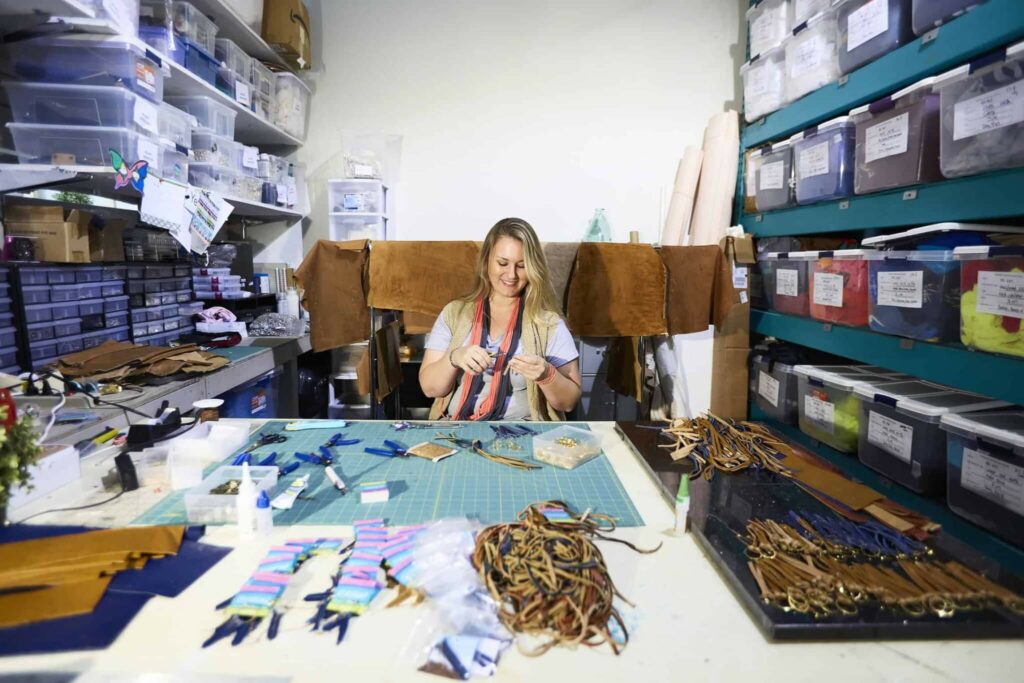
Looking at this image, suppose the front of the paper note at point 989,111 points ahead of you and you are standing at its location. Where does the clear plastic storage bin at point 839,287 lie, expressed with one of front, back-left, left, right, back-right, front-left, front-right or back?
right

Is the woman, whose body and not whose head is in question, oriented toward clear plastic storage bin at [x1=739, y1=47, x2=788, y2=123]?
no

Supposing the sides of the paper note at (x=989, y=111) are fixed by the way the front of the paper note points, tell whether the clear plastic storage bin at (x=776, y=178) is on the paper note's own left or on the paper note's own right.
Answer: on the paper note's own right

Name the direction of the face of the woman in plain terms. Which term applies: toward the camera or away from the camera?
toward the camera

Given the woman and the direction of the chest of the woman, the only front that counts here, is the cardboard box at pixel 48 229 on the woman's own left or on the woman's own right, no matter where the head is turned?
on the woman's own right

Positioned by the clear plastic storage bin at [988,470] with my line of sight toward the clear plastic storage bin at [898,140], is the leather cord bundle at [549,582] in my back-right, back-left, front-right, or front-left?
back-left

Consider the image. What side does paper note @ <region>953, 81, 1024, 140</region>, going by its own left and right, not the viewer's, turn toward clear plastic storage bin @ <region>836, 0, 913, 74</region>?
right

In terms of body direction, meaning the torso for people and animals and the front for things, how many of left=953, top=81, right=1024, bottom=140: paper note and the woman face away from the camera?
0

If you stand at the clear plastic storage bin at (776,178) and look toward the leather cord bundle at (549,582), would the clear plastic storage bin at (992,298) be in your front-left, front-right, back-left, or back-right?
front-left

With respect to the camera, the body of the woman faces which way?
toward the camera

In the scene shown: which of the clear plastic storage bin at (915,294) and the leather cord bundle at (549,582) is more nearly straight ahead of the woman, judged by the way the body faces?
the leather cord bundle

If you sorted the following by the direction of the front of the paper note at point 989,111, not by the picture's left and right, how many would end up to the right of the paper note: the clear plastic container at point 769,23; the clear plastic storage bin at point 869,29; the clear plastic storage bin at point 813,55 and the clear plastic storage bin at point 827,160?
4

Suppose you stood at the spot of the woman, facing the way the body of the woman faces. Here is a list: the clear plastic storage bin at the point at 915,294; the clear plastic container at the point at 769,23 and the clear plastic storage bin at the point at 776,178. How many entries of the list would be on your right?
0

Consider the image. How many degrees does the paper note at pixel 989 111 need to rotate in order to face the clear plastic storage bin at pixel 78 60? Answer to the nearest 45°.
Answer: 0° — it already faces it

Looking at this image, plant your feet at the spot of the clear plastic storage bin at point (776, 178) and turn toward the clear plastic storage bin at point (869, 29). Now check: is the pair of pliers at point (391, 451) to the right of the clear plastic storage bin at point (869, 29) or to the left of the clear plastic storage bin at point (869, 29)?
right

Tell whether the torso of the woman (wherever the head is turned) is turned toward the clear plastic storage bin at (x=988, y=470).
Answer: no

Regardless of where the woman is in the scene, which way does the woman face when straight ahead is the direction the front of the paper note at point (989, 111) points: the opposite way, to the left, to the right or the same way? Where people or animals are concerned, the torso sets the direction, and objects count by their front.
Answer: to the left

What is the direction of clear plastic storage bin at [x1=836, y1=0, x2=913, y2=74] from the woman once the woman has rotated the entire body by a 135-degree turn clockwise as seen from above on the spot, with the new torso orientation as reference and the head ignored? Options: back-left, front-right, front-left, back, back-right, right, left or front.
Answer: back-right

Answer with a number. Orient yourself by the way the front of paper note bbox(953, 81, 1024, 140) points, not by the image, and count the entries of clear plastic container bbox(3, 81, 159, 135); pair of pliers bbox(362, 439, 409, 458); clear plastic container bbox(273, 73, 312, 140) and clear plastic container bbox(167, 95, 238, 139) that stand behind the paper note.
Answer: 0
